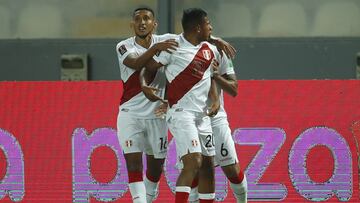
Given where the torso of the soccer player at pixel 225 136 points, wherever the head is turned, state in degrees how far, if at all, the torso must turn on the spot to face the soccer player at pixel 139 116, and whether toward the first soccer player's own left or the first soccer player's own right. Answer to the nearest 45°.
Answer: approximately 45° to the first soccer player's own right

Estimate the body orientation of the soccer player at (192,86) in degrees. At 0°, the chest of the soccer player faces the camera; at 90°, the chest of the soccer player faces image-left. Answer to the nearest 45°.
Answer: approximately 315°

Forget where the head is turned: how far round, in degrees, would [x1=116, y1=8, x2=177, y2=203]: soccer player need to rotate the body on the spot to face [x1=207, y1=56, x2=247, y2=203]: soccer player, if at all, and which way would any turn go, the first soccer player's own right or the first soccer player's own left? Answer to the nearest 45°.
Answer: approximately 90° to the first soccer player's own left

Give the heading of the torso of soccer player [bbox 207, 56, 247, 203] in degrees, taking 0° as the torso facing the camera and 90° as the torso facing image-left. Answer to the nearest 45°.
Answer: approximately 45°
